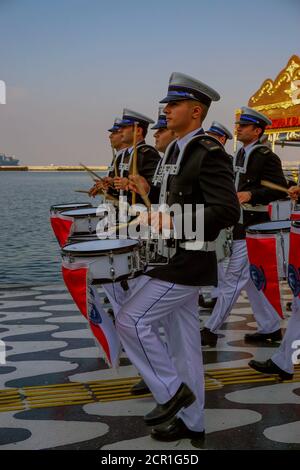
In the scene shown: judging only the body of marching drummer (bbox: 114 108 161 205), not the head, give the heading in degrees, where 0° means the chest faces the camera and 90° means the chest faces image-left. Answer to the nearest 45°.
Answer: approximately 90°

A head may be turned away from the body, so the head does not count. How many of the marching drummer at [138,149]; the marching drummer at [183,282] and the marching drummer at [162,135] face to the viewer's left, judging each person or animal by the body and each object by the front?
3

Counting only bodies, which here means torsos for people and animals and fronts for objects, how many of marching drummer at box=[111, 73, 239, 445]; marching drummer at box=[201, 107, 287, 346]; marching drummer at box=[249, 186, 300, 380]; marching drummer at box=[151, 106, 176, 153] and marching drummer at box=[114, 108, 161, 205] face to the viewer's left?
5

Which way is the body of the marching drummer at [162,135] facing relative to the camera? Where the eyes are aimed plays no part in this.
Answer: to the viewer's left

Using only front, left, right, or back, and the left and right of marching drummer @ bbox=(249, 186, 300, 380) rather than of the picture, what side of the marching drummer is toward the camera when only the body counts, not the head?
left

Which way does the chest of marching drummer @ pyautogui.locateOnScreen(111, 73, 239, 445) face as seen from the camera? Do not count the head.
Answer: to the viewer's left

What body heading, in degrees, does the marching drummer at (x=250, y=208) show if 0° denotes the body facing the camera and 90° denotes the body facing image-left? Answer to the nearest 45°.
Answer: approximately 90°

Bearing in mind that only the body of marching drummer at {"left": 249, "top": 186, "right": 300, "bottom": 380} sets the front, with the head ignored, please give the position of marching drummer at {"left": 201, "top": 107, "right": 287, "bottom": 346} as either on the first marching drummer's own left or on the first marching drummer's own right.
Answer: on the first marching drummer's own right

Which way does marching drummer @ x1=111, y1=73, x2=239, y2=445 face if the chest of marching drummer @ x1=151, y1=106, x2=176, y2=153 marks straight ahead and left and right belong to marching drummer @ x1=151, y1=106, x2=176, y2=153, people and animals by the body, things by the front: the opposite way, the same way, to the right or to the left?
the same way

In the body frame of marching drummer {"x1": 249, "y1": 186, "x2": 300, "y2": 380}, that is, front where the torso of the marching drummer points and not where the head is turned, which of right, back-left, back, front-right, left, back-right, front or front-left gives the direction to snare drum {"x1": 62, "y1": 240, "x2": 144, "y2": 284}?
front-left

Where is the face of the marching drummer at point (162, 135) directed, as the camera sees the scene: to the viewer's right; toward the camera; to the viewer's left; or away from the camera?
to the viewer's left

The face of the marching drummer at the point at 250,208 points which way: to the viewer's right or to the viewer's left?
to the viewer's left

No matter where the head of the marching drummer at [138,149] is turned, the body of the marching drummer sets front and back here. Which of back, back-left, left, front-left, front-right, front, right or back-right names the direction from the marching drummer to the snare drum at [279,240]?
back-left

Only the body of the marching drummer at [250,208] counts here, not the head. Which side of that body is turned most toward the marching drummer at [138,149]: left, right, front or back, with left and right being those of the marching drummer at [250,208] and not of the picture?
front

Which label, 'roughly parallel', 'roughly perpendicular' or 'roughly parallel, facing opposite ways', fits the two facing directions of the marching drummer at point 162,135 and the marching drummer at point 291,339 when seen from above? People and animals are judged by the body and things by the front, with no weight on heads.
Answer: roughly parallel

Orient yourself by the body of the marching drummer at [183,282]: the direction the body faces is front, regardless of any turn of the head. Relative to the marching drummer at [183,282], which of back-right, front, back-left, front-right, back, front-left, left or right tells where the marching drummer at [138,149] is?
right

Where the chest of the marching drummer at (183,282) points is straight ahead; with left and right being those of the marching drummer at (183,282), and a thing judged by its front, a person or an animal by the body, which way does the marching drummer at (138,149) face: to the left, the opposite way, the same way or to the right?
the same way

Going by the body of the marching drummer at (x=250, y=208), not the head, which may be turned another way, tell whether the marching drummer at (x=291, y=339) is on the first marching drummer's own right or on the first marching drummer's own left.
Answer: on the first marching drummer's own left
